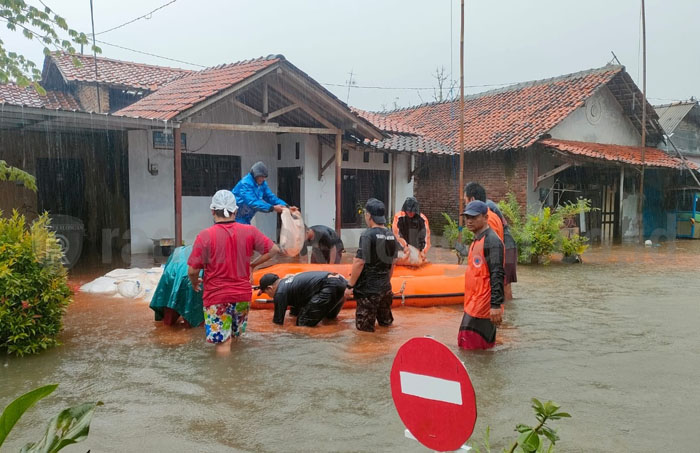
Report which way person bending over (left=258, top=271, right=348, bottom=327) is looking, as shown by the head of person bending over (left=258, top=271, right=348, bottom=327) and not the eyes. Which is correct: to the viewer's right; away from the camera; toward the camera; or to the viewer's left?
to the viewer's left

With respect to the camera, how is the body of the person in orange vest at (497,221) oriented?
to the viewer's left

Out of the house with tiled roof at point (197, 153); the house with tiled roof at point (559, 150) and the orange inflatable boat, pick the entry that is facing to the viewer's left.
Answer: the orange inflatable boat

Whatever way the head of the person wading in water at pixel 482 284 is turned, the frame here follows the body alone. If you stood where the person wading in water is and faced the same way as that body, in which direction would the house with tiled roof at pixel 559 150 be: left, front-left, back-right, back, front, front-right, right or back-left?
back-right

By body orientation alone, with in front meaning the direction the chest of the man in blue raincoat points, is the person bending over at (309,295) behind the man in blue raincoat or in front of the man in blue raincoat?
in front

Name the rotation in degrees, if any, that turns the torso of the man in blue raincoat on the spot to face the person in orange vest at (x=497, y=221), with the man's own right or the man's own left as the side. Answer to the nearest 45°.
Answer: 0° — they already face them

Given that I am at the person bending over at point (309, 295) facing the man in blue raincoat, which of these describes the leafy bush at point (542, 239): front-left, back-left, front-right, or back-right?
front-right

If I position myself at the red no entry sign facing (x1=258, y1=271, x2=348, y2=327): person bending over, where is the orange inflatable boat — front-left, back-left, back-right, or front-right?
front-right

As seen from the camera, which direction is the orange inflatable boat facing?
to the viewer's left

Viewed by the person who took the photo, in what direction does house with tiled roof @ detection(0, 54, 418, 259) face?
facing the viewer and to the right of the viewer

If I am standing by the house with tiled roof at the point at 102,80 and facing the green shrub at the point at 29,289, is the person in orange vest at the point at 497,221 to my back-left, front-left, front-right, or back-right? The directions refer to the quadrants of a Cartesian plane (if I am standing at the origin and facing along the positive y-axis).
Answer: front-left

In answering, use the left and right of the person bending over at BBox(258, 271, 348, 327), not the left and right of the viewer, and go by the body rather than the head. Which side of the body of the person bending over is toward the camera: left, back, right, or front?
left

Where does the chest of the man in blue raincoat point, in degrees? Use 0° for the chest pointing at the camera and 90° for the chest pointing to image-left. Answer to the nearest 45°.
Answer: approximately 315°

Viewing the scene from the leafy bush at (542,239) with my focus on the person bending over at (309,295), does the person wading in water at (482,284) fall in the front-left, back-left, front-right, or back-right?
front-left

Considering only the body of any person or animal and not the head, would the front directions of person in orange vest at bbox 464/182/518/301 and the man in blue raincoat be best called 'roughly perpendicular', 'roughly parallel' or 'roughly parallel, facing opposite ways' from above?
roughly parallel, facing opposite ways
